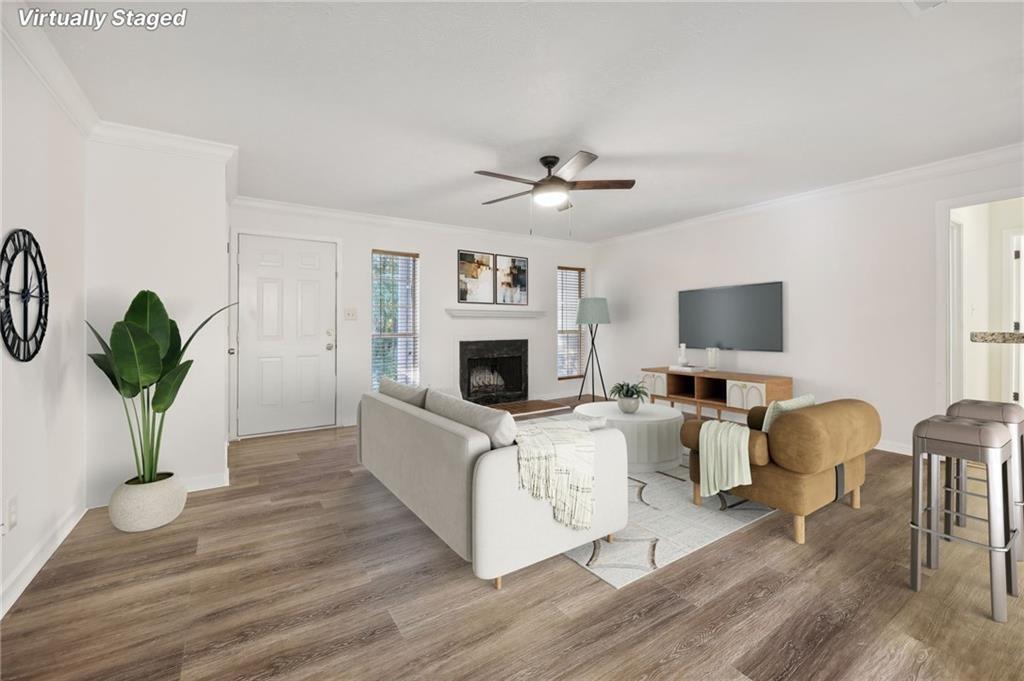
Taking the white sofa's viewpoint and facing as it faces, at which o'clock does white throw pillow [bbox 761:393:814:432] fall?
The white throw pillow is roughly at 1 o'clock from the white sofa.

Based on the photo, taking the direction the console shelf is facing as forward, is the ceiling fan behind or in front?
in front

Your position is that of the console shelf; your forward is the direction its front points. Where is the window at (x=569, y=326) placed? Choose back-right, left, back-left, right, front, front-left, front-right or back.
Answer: right

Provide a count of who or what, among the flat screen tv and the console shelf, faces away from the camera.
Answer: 0

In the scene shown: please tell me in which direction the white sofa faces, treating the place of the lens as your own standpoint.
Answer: facing away from the viewer and to the right of the viewer

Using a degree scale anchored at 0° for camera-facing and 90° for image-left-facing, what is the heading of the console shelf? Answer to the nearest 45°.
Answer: approximately 45°

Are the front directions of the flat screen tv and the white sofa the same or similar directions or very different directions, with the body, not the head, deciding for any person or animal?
very different directions

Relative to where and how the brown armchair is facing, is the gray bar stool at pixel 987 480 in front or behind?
behind

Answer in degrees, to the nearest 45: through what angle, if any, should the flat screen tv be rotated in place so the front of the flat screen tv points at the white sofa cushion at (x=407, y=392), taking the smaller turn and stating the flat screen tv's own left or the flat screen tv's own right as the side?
0° — it already faces it

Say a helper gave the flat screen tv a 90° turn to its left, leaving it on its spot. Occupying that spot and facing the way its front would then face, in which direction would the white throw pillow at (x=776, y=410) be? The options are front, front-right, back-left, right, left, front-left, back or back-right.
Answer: front-right

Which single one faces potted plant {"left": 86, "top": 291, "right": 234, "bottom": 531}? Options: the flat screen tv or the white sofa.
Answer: the flat screen tv

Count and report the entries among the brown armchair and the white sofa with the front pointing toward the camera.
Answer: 0

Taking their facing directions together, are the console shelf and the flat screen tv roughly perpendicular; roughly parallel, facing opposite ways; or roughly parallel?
roughly parallel

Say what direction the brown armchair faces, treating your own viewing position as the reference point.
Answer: facing away from the viewer and to the left of the viewer

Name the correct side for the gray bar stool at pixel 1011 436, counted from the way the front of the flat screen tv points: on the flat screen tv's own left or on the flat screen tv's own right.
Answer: on the flat screen tv's own left

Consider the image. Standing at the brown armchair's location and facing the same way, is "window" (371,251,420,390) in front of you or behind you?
in front

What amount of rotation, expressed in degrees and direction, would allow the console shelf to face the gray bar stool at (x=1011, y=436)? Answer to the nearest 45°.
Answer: approximately 90° to its left

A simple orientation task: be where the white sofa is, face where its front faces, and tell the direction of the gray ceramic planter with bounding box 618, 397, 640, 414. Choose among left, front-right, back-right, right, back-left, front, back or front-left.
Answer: front

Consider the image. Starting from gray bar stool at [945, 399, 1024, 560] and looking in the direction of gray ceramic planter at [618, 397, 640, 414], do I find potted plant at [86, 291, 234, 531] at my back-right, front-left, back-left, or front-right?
front-left

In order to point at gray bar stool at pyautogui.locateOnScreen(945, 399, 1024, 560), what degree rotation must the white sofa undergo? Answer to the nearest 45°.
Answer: approximately 45° to its right
